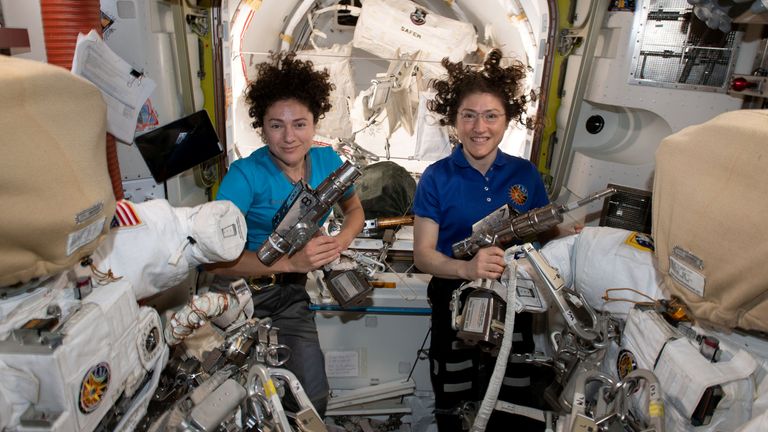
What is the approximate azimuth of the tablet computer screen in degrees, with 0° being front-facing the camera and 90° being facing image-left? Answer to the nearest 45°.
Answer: approximately 0°

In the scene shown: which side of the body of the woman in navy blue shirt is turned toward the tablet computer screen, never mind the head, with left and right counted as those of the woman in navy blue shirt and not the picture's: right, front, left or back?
right

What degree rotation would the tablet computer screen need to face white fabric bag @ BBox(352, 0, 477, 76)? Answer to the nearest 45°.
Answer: approximately 135° to its left

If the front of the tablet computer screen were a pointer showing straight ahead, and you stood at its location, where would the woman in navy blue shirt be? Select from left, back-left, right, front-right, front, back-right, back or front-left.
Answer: front-left

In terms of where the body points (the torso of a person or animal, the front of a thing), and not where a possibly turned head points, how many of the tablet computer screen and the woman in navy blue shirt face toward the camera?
2

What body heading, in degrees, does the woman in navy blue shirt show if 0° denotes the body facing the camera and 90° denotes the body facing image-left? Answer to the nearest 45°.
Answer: approximately 0°

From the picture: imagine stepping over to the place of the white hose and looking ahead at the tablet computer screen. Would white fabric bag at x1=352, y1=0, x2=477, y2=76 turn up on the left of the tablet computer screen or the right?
right

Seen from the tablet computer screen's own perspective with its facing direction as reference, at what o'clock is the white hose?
The white hose is roughly at 11 o'clock from the tablet computer screen.

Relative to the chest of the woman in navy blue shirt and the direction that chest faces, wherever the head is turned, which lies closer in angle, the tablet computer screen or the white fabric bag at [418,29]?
the tablet computer screen

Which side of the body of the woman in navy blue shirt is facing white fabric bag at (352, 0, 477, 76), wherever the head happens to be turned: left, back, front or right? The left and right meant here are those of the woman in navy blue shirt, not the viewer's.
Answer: back
